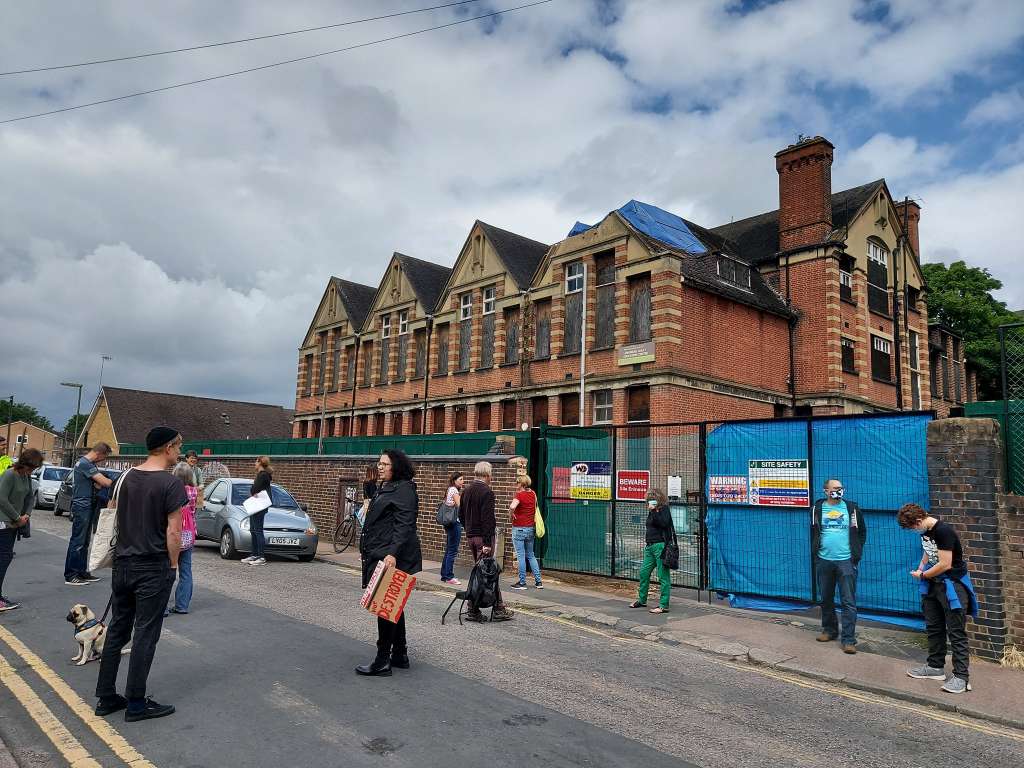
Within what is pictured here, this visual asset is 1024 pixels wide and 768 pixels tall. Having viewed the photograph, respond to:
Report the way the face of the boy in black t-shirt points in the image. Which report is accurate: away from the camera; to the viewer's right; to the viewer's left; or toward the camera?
to the viewer's left

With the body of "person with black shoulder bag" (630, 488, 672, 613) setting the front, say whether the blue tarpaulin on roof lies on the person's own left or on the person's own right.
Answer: on the person's own right

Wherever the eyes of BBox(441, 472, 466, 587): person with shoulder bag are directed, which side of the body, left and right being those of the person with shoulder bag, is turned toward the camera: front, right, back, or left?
right

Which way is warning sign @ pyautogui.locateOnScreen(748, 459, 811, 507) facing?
toward the camera

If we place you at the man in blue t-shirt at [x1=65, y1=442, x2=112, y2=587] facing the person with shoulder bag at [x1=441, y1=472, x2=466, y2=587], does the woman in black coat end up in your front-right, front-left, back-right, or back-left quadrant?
front-right

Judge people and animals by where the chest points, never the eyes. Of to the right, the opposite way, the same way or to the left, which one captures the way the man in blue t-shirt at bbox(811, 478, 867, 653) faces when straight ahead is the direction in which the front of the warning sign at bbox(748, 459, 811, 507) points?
the same way

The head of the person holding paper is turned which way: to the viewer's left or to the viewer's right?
to the viewer's left

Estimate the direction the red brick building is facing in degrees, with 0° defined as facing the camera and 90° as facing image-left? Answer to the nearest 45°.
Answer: approximately 45°

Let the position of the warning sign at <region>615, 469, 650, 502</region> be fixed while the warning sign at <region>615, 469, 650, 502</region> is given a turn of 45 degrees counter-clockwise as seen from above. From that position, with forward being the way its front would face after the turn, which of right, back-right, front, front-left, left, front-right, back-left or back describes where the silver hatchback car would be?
back-right

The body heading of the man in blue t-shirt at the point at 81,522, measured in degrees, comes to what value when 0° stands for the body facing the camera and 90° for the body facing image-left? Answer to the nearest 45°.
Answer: approximately 270°

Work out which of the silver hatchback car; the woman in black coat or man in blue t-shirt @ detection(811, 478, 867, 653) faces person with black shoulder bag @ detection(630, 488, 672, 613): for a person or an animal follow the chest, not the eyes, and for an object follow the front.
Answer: the silver hatchback car

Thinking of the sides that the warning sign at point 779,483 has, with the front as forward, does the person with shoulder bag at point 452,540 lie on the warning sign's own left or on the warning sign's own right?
on the warning sign's own right

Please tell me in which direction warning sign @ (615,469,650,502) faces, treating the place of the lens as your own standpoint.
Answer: facing the viewer
